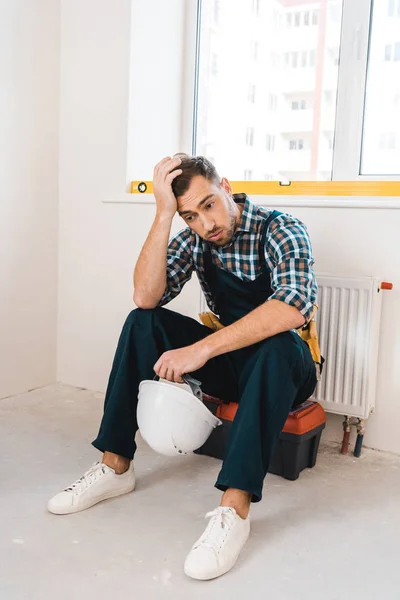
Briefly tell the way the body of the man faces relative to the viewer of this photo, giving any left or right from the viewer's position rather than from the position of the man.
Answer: facing the viewer and to the left of the viewer
